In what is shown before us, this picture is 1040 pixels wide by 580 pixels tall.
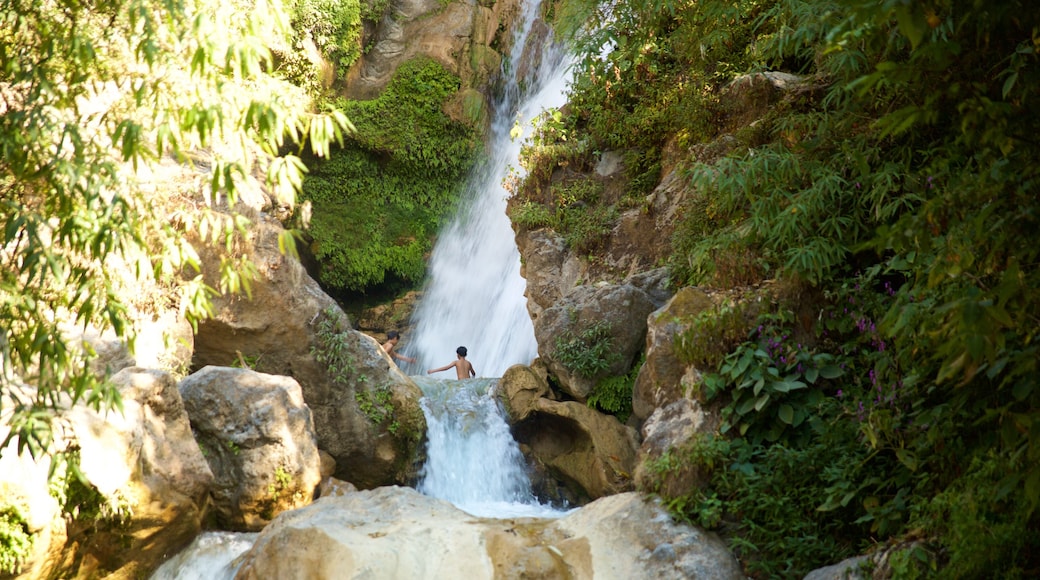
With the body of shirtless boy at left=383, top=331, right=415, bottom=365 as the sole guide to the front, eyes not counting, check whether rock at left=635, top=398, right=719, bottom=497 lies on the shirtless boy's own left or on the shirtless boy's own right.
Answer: on the shirtless boy's own right

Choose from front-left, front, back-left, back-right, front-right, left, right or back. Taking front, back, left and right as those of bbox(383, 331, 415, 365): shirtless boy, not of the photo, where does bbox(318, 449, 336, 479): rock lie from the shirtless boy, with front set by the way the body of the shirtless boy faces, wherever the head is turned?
right

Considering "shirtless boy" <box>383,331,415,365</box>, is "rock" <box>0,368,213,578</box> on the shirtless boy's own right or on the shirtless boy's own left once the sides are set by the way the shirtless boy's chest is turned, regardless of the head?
on the shirtless boy's own right
